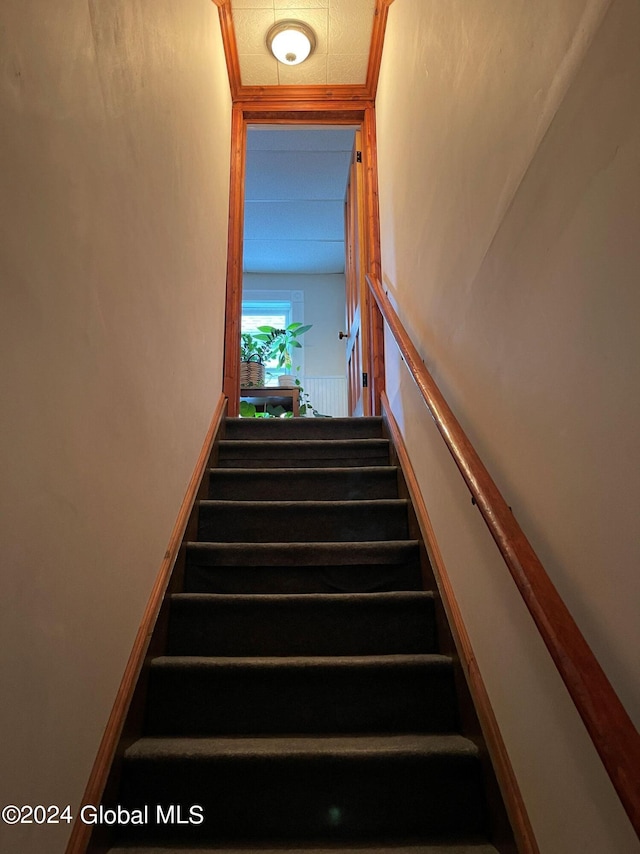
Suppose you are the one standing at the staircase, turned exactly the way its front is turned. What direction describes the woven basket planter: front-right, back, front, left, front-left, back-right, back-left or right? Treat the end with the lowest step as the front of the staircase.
back

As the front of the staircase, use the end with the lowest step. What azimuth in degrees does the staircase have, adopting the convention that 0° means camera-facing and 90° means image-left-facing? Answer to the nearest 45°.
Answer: approximately 0°

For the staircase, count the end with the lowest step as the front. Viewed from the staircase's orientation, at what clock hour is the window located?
The window is roughly at 6 o'clock from the staircase.
